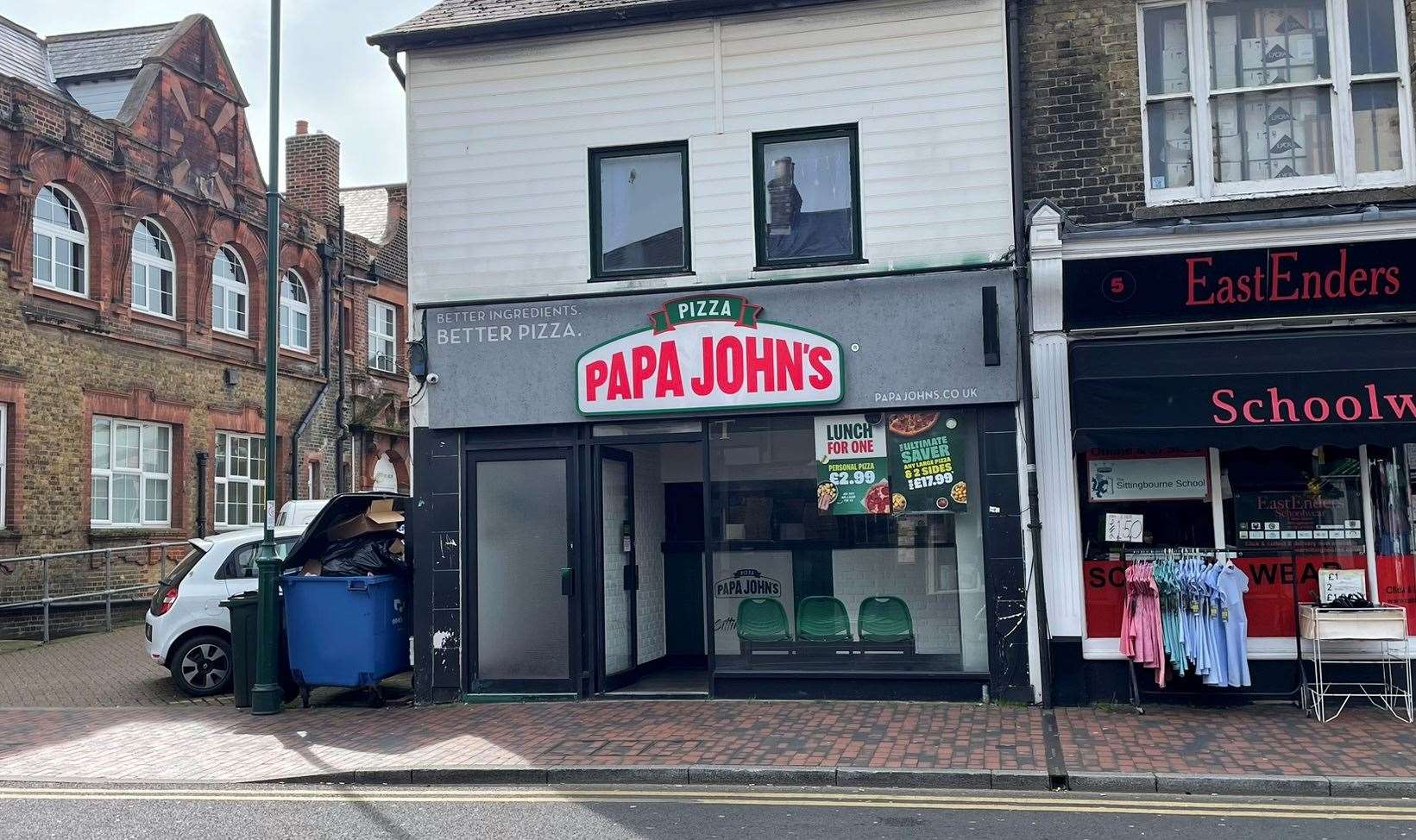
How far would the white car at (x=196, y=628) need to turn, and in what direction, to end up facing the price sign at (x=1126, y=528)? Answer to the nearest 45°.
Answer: approximately 45° to its right

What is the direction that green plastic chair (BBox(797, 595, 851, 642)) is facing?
away from the camera

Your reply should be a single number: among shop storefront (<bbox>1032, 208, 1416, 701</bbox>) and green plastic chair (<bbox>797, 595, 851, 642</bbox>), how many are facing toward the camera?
1

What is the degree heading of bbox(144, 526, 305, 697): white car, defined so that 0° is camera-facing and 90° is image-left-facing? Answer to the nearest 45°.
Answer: approximately 270°

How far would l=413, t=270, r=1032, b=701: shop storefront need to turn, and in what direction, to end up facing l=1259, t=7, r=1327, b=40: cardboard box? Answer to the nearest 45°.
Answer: approximately 90° to its left

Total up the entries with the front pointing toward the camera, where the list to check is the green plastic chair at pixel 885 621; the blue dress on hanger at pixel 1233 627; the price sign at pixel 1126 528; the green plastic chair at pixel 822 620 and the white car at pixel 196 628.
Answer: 2

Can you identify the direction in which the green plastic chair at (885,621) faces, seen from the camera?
facing away from the viewer
